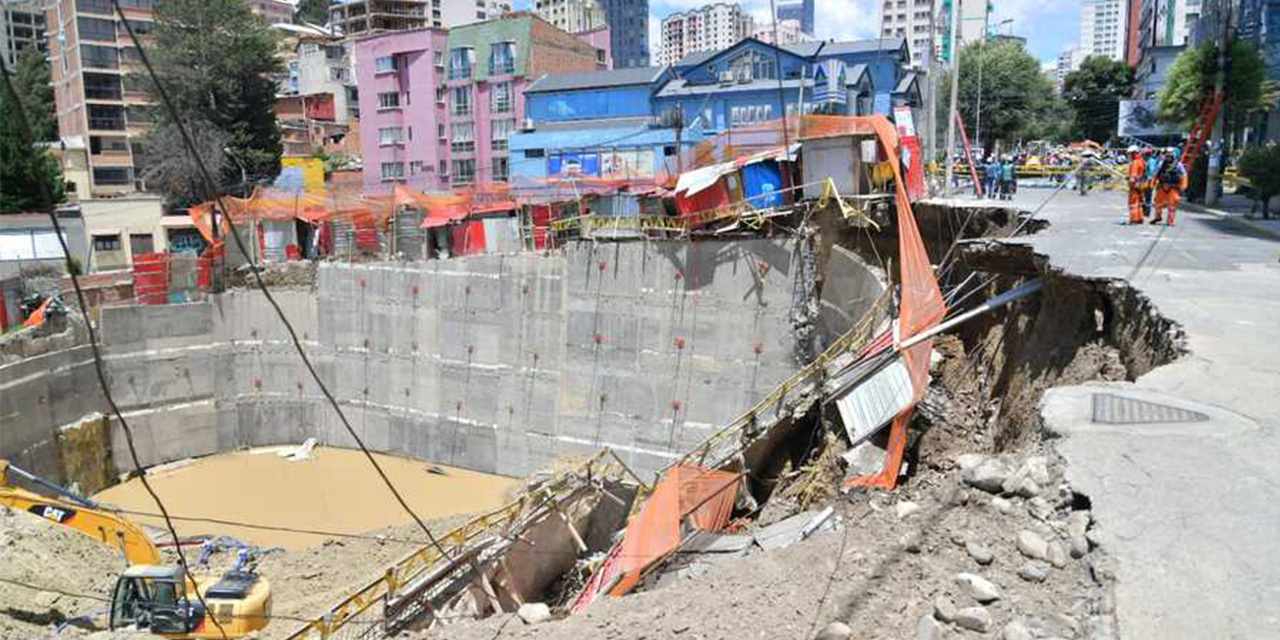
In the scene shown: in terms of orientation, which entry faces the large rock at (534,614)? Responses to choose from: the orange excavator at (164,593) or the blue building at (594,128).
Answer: the blue building

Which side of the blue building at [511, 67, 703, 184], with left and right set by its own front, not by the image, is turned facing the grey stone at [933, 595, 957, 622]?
front

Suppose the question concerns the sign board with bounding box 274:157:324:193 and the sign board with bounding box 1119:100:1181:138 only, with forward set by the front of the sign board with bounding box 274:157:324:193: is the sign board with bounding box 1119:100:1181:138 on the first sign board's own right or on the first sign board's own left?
on the first sign board's own left

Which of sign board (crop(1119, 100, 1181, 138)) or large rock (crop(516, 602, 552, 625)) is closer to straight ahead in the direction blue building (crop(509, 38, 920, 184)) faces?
the large rock

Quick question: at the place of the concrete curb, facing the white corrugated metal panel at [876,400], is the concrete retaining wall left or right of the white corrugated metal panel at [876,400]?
right

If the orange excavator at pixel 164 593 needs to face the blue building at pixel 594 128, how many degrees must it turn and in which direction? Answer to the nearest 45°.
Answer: approximately 135° to its right

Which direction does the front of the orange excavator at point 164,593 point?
to the viewer's left

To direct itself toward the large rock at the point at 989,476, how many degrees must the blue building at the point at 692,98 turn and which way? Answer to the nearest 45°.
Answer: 0° — it already faces it

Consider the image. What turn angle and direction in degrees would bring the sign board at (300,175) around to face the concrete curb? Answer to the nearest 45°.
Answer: approximately 45° to its left

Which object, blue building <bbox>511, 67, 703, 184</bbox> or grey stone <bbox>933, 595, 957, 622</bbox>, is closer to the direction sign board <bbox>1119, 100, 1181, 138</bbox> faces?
the grey stone
